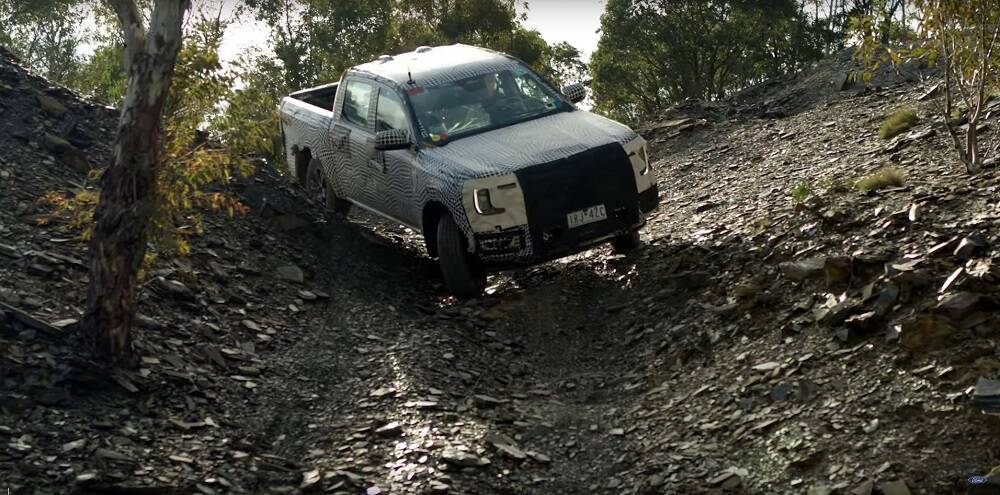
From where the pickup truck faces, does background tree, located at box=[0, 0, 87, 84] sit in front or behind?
behind

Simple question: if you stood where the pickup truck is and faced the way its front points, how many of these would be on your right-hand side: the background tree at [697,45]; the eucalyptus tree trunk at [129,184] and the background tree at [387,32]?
1

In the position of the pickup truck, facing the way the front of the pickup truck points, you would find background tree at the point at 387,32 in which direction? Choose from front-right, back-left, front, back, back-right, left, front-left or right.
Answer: back-left

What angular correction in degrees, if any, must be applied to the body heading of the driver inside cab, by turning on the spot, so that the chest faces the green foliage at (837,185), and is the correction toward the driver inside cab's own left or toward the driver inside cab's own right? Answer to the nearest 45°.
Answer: approximately 45° to the driver inside cab's own left

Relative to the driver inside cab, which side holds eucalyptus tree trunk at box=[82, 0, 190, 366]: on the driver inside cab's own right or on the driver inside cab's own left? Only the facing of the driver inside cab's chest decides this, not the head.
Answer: on the driver inside cab's own right

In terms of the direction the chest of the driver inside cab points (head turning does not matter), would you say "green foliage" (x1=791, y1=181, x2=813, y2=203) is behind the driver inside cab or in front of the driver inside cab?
in front

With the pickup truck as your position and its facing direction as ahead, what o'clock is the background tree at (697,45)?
The background tree is roughly at 8 o'clock from the pickup truck.

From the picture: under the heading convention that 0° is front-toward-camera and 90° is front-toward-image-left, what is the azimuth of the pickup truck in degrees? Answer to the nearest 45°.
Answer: approximately 315°

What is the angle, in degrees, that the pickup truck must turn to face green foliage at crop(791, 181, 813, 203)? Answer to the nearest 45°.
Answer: approximately 45° to its left

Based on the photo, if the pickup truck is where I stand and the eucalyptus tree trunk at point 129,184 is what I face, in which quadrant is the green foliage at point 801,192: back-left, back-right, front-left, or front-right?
back-left

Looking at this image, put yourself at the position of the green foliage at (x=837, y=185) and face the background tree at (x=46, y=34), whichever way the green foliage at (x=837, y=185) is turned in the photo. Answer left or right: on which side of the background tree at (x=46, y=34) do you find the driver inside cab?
left
